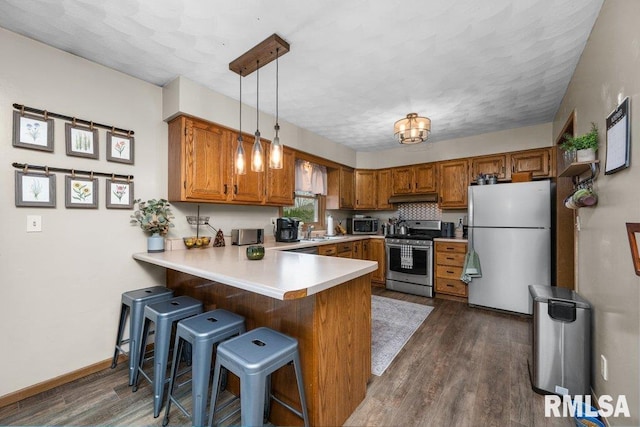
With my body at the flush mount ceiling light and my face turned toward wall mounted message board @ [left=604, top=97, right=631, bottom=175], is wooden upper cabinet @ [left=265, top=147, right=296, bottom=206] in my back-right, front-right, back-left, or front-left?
back-right

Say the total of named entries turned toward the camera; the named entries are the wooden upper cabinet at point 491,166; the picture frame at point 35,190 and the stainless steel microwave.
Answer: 3

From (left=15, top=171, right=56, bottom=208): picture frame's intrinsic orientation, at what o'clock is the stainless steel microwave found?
The stainless steel microwave is roughly at 9 o'clock from the picture frame.

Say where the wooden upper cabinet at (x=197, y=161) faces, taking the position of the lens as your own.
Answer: facing the viewer and to the right of the viewer

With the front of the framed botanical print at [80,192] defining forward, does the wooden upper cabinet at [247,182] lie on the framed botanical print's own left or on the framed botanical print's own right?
on the framed botanical print's own left

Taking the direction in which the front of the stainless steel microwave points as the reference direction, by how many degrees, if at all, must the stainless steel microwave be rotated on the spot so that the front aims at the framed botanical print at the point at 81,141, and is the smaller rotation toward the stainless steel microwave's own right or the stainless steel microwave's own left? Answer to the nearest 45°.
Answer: approximately 45° to the stainless steel microwave's own right

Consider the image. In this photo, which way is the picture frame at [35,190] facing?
toward the camera

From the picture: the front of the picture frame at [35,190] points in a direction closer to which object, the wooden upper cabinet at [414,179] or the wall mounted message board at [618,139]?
the wall mounted message board

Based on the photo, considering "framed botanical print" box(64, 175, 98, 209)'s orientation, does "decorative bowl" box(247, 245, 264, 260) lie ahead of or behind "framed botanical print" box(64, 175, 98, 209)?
ahead

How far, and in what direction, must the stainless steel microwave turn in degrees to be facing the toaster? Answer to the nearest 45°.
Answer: approximately 45° to its right

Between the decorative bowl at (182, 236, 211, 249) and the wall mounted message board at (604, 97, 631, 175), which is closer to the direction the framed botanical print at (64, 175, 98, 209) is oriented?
the wall mounted message board

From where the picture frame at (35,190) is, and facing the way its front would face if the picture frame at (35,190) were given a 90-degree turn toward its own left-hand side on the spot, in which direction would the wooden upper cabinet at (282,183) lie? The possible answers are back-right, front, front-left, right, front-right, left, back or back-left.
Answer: front

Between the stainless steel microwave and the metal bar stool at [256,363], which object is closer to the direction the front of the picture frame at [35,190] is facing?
the metal bar stool

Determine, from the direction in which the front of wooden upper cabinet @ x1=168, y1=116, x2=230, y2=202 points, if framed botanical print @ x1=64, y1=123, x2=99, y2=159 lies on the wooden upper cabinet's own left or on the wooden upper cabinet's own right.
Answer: on the wooden upper cabinet's own right

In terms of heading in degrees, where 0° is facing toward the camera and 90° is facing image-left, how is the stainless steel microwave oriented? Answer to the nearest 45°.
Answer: approximately 0°
